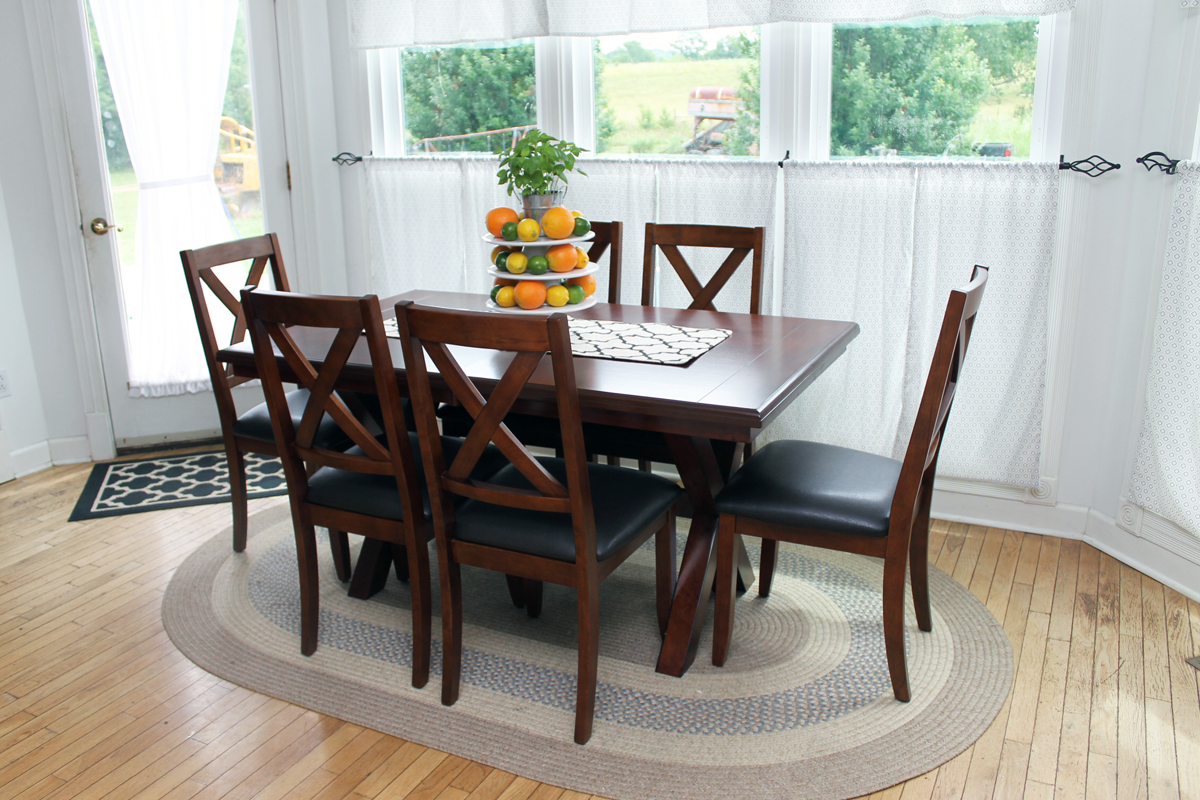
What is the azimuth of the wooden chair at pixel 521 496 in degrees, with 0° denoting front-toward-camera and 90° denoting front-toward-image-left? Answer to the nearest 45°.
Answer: approximately 225°

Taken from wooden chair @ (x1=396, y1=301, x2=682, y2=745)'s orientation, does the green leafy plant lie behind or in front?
in front

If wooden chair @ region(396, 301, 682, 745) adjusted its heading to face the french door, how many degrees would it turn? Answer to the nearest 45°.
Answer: approximately 90° to its left

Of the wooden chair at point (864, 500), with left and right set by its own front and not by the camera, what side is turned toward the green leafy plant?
front

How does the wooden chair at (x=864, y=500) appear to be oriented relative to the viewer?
to the viewer's left

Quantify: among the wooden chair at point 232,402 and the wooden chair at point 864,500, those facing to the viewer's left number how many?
1

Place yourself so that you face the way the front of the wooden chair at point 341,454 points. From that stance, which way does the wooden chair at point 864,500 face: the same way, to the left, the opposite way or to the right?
to the left

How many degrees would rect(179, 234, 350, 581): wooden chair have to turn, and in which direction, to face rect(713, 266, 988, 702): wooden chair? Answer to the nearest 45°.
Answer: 0° — it already faces it

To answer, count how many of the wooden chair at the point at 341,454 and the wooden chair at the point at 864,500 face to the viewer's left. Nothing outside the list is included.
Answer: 1

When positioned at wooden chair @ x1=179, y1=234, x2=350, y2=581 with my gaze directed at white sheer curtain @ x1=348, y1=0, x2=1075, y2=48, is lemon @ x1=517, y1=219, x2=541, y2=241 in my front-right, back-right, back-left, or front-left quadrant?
front-right

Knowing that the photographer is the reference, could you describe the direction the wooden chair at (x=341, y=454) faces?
facing away from the viewer and to the right of the viewer

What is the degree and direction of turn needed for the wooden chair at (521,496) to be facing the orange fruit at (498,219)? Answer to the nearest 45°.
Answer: approximately 45° to its left

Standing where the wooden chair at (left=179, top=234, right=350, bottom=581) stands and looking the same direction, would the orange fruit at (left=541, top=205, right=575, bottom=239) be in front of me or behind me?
in front

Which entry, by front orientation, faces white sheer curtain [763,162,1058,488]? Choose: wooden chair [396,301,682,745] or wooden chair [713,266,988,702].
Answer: wooden chair [396,301,682,745]

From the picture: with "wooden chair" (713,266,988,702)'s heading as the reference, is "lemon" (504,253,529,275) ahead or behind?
ahead

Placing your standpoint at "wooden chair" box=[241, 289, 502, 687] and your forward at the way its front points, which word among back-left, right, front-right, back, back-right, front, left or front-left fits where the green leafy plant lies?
front

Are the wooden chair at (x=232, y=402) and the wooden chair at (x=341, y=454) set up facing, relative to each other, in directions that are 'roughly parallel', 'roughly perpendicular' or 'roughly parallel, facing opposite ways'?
roughly perpendicular

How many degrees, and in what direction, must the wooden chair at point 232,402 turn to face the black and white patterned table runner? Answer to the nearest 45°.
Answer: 0° — it already faces it

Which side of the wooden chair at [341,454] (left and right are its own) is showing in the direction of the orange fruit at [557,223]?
front
